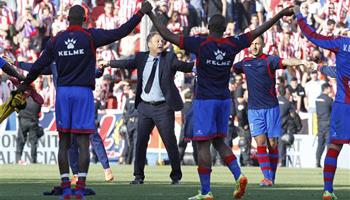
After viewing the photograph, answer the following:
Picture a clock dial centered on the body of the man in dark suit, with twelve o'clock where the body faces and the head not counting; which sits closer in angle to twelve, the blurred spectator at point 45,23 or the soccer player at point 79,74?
the soccer player

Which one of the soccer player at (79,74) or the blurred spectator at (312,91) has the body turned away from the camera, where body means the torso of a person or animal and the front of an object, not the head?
the soccer player

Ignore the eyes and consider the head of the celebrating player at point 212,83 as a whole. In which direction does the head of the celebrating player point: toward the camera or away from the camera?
away from the camera

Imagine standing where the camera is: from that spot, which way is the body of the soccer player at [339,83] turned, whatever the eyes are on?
away from the camera

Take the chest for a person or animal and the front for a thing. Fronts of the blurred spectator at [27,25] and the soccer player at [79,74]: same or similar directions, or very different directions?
very different directions

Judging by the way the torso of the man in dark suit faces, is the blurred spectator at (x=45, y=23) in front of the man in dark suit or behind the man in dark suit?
behind

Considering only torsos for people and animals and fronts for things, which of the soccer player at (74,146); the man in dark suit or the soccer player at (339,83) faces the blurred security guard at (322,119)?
the soccer player at (339,83)

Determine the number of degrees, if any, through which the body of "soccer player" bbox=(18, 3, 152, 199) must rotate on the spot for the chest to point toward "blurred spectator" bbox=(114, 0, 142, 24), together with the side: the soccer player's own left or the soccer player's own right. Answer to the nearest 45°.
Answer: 0° — they already face them
